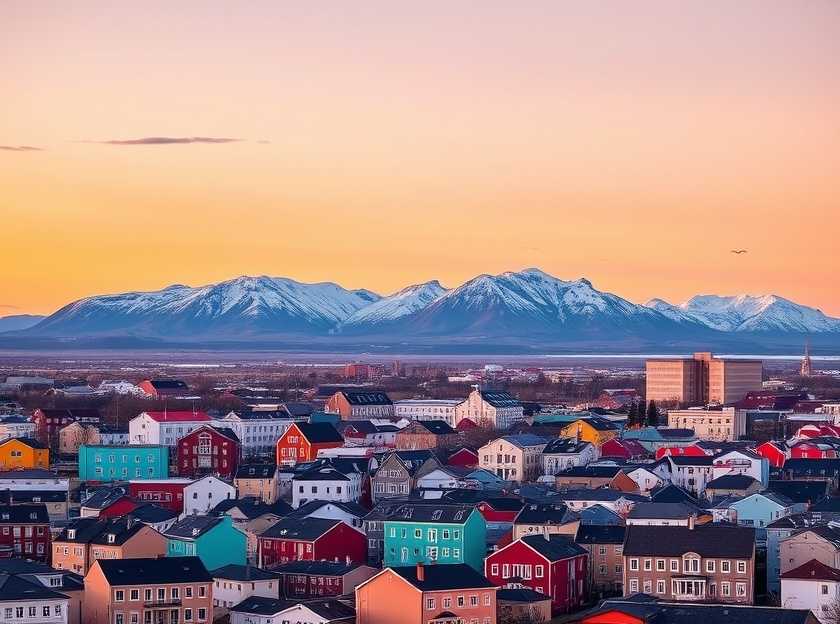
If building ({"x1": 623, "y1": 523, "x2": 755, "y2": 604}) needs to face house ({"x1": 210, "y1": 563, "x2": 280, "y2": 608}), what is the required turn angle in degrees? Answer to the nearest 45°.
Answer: approximately 90° to its right

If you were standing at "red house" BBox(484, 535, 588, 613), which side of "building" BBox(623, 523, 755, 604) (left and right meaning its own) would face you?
right

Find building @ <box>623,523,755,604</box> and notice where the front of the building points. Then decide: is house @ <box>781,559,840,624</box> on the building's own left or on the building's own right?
on the building's own left

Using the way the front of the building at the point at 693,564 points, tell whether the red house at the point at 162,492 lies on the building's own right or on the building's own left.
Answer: on the building's own right

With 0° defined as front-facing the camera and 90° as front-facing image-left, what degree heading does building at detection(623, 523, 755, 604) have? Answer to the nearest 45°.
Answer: approximately 0°
